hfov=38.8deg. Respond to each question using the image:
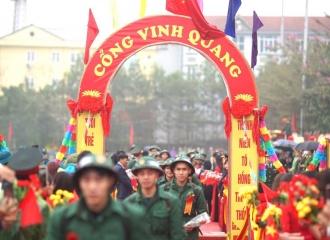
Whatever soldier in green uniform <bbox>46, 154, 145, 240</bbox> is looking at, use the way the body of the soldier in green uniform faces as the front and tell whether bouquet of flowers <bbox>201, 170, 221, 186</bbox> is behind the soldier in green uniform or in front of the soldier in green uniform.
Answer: behind
